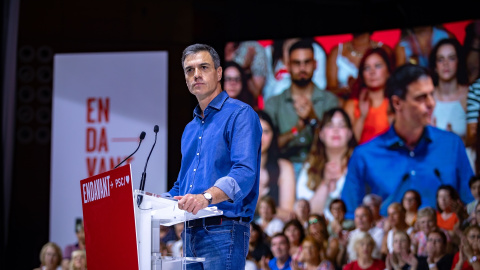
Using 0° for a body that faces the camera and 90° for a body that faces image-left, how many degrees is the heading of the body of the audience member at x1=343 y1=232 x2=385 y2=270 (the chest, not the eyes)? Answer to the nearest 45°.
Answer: approximately 0°

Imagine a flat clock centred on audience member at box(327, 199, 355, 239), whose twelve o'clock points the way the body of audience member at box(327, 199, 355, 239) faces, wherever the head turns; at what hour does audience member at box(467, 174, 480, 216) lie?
audience member at box(467, 174, 480, 216) is roughly at 8 o'clock from audience member at box(327, 199, 355, 239).

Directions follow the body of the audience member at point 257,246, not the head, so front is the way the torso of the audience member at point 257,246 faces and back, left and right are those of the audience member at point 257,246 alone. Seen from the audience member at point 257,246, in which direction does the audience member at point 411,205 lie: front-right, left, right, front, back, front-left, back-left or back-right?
back-left

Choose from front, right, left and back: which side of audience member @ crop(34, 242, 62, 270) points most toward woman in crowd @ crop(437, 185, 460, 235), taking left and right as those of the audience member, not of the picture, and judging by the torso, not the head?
left

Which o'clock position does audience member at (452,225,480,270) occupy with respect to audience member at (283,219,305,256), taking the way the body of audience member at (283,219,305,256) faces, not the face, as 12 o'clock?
audience member at (452,225,480,270) is roughly at 8 o'clock from audience member at (283,219,305,256).

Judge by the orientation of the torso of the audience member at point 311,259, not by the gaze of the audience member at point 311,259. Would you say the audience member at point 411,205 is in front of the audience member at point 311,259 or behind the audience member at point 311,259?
behind

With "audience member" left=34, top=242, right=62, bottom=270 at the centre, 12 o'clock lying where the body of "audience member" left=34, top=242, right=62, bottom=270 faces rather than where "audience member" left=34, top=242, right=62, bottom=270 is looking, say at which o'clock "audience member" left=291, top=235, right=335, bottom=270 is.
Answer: "audience member" left=291, top=235, right=335, bottom=270 is roughly at 10 o'clock from "audience member" left=34, top=242, right=62, bottom=270.

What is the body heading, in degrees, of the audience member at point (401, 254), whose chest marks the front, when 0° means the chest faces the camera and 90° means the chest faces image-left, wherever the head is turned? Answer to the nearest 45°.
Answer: approximately 0°

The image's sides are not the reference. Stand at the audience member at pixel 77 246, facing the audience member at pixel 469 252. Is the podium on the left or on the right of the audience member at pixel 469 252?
right
